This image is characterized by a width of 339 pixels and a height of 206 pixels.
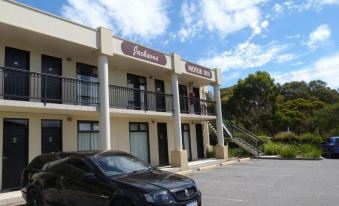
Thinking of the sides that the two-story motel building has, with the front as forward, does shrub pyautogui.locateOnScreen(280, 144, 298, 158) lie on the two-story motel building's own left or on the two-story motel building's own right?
on the two-story motel building's own left

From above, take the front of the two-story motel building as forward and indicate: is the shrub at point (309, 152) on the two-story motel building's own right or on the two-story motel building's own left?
on the two-story motel building's own left

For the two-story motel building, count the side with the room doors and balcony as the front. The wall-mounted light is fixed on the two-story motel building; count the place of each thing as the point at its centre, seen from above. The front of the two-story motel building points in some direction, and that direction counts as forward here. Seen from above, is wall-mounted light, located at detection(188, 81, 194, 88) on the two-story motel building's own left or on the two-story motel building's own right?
on the two-story motel building's own left

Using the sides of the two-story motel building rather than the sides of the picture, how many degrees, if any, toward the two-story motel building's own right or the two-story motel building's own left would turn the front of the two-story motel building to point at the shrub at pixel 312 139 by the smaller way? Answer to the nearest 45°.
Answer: approximately 90° to the two-story motel building's own left

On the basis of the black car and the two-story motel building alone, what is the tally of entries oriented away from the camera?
0

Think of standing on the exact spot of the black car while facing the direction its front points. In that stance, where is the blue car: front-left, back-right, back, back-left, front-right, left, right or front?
left

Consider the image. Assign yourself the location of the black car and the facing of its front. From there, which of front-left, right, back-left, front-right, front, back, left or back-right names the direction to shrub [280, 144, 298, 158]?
left

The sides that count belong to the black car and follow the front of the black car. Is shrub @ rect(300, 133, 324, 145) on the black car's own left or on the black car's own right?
on the black car's own left

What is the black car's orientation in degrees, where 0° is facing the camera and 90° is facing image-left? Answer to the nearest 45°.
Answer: approximately 315°

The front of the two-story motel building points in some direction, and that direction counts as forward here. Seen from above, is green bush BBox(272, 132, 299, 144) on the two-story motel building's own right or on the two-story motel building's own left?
on the two-story motel building's own left

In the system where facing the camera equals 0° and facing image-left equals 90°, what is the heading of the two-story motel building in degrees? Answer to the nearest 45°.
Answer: approximately 315°
